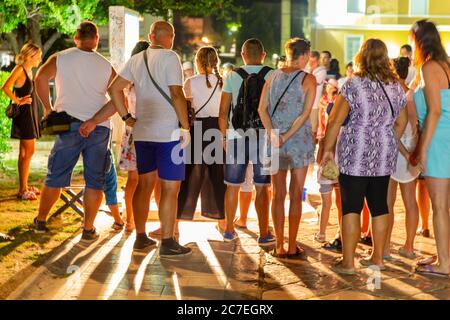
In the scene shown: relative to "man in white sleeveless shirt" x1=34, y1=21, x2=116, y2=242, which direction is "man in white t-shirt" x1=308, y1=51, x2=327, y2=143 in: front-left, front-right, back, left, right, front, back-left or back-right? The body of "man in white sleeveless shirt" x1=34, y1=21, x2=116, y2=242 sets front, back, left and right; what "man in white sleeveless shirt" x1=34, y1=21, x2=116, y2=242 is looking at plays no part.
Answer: front-right

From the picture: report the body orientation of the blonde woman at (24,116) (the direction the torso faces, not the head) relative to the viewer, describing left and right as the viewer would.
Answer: facing to the right of the viewer

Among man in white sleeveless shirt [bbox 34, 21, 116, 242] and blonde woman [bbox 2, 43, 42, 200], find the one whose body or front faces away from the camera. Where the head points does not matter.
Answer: the man in white sleeveless shirt

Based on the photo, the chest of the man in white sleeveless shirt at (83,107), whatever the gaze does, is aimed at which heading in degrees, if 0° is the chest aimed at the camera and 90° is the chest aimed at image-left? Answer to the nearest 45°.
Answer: approximately 180°

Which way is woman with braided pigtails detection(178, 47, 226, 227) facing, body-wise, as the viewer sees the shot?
away from the camera

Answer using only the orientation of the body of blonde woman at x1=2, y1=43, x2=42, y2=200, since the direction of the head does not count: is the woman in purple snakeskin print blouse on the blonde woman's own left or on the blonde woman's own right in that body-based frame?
on the blonde woman's own right

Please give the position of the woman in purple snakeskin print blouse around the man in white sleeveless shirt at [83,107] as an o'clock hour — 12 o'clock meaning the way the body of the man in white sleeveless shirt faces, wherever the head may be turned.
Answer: The woman in purple snakeskin print blouse is roughly at 4 o'clock from the man in white sleeveless shirt.

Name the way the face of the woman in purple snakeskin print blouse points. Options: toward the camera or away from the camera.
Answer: away from the camera

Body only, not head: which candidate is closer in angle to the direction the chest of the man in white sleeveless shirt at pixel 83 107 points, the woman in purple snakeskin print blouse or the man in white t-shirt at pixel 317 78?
the man in white t-shirt

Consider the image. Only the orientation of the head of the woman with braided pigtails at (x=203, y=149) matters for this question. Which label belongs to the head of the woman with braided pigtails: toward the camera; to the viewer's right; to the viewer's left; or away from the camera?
away from the camera

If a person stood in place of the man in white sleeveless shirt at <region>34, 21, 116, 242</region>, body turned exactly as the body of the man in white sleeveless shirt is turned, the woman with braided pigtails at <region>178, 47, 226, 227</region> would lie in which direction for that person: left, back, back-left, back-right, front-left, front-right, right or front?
right

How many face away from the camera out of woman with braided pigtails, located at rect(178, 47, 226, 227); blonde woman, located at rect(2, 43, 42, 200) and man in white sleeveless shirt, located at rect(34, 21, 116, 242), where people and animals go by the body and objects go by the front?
2

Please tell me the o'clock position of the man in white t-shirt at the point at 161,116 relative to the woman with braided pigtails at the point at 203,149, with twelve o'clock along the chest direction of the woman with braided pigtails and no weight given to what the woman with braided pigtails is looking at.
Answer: The man in white t-shirt is roughly at 7 o'clock from the woman with braided pigtails.

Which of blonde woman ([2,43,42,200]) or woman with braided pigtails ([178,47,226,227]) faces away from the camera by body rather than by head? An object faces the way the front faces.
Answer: the woman with braided pigtails

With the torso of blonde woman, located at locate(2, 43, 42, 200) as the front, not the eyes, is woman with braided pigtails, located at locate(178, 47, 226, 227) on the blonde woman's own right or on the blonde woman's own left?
on the blonde woman's own right

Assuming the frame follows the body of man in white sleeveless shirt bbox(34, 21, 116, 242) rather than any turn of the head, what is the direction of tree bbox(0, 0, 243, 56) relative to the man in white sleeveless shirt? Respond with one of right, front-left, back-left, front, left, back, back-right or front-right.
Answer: front
